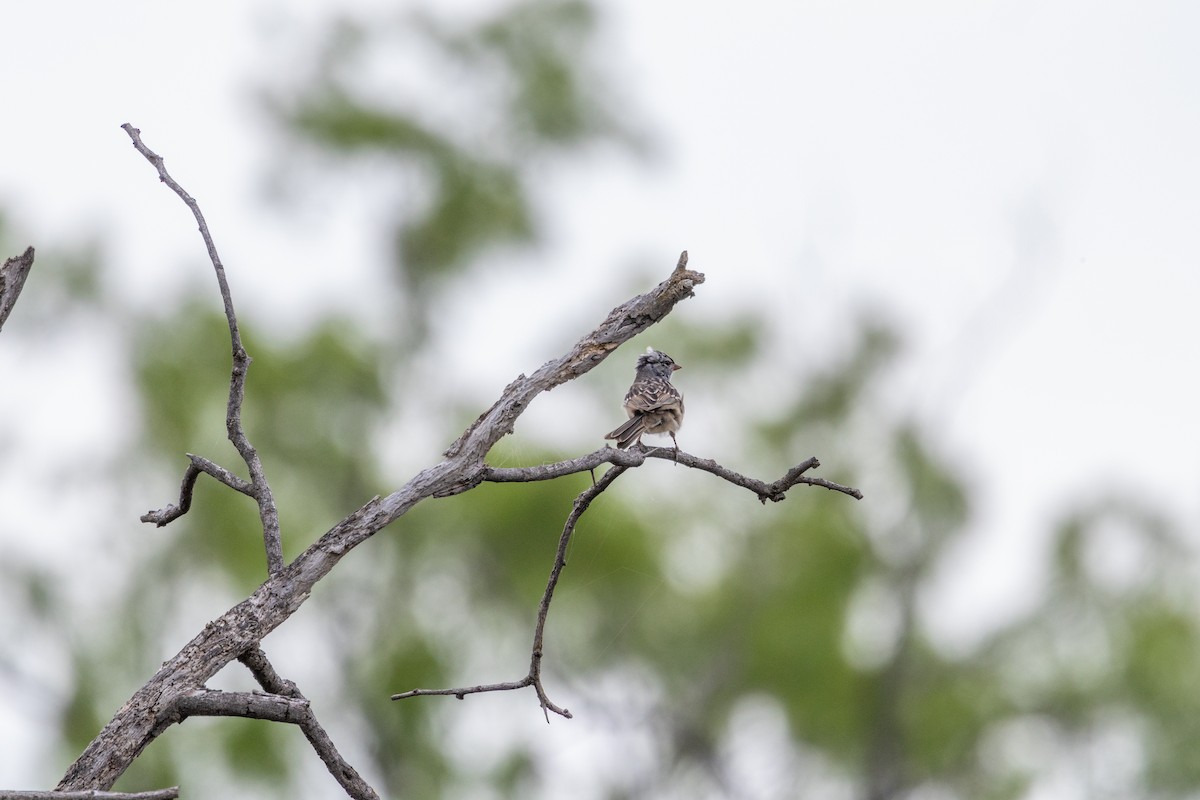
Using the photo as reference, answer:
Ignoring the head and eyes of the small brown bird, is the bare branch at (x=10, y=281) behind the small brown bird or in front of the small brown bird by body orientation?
behind

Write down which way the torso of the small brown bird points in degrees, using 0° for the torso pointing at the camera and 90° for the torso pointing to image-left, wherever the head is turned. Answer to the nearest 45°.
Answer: approximately 225°
